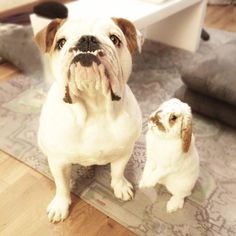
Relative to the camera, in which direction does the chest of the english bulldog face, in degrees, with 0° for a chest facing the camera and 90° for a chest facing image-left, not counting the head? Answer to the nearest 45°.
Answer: approximately 0°

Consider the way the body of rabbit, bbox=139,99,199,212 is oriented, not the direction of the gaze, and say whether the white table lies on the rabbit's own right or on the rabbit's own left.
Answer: on the rabbit's own right

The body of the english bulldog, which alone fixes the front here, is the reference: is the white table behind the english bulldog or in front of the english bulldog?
behind
